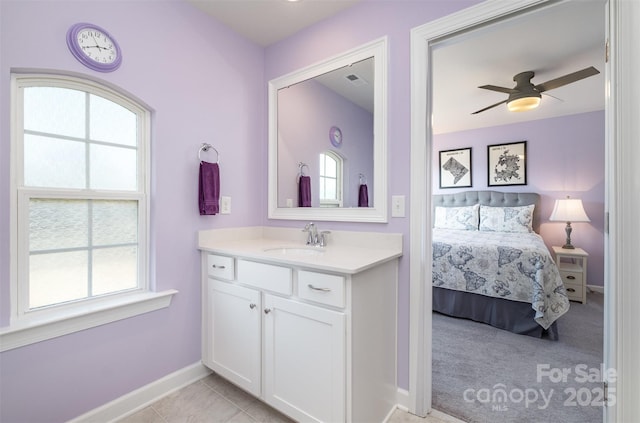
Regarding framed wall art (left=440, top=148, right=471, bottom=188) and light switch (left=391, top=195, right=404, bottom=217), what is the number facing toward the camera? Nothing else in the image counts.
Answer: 2

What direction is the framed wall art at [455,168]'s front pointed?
toward the camera

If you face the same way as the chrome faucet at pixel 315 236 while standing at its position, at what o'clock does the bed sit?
The bed is roughly at 7 o'clock from the chrome faucet.

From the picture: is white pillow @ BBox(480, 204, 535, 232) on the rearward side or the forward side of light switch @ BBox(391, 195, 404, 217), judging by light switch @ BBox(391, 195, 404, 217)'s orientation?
on the rearward side

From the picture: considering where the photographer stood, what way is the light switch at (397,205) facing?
facing the viewer

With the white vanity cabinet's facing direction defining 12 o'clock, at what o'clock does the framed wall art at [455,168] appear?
The framed wall art is roughly at 6 o'clock from the white vanity cabinet.

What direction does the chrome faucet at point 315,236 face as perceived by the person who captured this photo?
facing the viewer and to the left of the viewer

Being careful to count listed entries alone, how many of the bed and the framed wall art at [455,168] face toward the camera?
2

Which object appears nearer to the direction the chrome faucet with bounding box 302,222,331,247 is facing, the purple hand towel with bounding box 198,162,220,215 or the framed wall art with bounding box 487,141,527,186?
the purple hand towel

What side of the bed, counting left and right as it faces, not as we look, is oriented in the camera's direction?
front

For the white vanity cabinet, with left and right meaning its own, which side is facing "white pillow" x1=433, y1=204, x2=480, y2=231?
back
